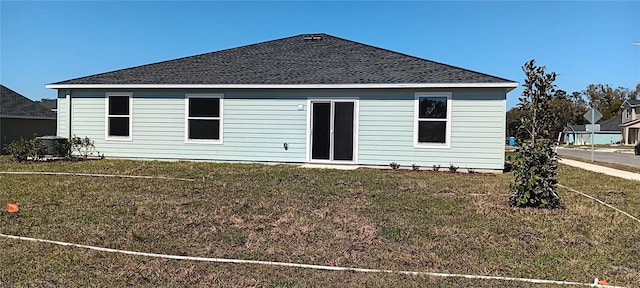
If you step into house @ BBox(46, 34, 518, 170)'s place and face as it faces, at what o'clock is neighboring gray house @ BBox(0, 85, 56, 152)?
The neighboring gray house is roughly at 10 o'clock from the house.

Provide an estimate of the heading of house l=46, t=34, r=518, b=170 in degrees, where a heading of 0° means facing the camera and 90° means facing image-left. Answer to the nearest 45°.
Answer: approximately 180°

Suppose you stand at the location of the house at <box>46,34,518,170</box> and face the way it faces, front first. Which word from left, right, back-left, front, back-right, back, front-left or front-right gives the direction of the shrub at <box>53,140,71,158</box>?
left

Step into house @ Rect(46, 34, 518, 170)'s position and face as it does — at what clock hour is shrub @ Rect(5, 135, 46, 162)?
The shrub is roughly at 9 o'clock from the house.

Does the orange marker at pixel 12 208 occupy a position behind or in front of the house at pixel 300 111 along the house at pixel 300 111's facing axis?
behind

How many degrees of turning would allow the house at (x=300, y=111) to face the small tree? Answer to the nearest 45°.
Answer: approximately 135° to its right

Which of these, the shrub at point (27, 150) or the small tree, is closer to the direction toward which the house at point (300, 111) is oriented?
the shrub
